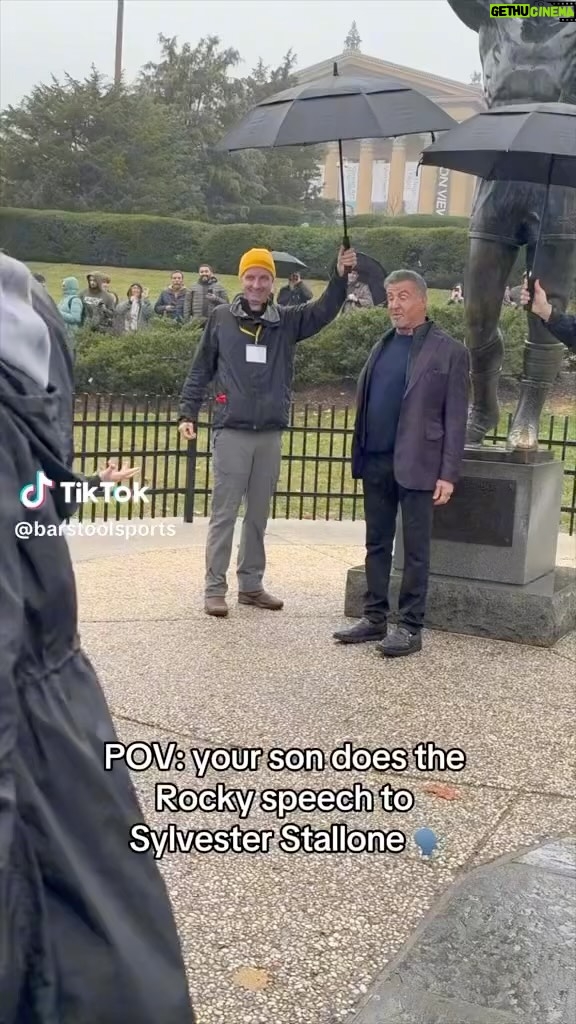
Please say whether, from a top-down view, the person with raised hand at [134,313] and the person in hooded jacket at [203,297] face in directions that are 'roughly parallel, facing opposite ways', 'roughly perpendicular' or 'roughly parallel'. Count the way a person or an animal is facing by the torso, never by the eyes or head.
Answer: roughly parallel

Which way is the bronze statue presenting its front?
toward the camera

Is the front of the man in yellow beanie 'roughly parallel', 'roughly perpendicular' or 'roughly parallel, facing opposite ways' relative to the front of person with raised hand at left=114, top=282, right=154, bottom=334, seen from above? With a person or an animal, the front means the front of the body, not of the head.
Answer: roughly parallel

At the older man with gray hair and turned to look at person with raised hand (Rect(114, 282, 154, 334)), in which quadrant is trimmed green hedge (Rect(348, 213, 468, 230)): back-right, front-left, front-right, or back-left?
front-right

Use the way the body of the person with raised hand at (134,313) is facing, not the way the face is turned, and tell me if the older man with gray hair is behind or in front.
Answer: in front

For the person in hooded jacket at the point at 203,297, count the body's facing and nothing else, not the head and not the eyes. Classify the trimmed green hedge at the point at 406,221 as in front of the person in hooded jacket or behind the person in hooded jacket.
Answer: behind

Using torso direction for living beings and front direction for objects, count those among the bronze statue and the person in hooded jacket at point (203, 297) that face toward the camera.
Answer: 2

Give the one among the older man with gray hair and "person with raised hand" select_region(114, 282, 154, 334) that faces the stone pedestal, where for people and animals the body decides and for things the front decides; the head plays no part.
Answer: the person with raised hand

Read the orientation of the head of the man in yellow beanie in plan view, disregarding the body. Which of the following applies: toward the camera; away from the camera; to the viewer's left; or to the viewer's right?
toward the camera

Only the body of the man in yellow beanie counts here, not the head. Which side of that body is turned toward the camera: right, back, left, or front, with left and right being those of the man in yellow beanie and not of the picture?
front

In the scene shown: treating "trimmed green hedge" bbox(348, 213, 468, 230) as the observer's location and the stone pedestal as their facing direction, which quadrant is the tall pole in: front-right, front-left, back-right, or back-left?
back-right

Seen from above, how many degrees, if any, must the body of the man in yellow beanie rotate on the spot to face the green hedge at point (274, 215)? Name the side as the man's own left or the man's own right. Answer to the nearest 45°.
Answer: approximately 180°

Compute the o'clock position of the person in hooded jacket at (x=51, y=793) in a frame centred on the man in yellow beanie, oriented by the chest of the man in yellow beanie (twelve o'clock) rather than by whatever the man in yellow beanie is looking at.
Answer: The person in hooded jacket is roughly at 12 o'clock from the man in yellow beanie.

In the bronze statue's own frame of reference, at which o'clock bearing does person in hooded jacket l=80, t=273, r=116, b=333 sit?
The person in hooded jacket is roughly at 5 o'clock from the bronze statue.

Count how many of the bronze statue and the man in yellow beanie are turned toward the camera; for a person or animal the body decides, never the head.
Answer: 2

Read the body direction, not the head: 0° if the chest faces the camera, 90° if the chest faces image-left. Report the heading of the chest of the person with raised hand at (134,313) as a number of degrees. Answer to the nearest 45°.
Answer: approximately 0°

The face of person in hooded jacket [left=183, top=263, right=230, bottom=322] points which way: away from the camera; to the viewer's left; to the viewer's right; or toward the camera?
toward the camera
